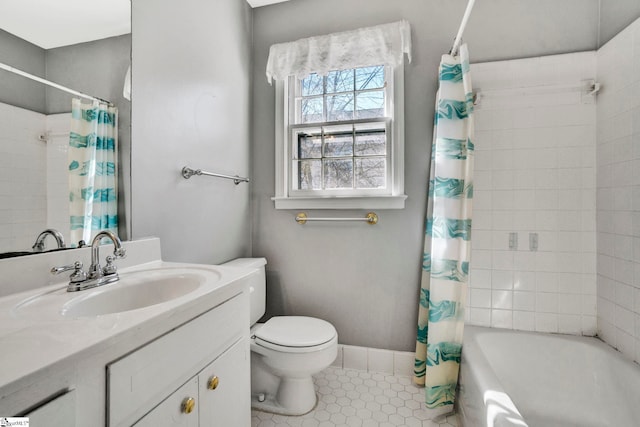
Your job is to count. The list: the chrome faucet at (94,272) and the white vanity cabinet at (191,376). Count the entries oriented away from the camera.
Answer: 0

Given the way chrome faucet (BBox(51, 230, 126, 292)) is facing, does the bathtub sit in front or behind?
in front

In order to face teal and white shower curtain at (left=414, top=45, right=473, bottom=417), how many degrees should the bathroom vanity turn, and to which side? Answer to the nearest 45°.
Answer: approximately 45° to its left

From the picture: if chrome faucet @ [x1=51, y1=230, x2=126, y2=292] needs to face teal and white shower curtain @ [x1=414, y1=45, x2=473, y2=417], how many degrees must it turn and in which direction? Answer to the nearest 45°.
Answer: approximately 45° to its left

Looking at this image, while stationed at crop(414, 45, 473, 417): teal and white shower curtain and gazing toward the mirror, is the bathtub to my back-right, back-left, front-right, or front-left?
back-left

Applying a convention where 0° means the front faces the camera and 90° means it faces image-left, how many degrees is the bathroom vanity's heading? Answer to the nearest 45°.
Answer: approximately 315°

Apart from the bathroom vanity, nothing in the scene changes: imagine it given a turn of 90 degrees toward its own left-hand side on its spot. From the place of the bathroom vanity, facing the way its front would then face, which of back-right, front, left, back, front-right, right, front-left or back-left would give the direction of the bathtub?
front-right

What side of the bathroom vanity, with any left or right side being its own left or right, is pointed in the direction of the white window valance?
left

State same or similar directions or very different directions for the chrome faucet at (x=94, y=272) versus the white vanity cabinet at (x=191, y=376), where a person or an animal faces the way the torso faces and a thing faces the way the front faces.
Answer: same or similar directions
